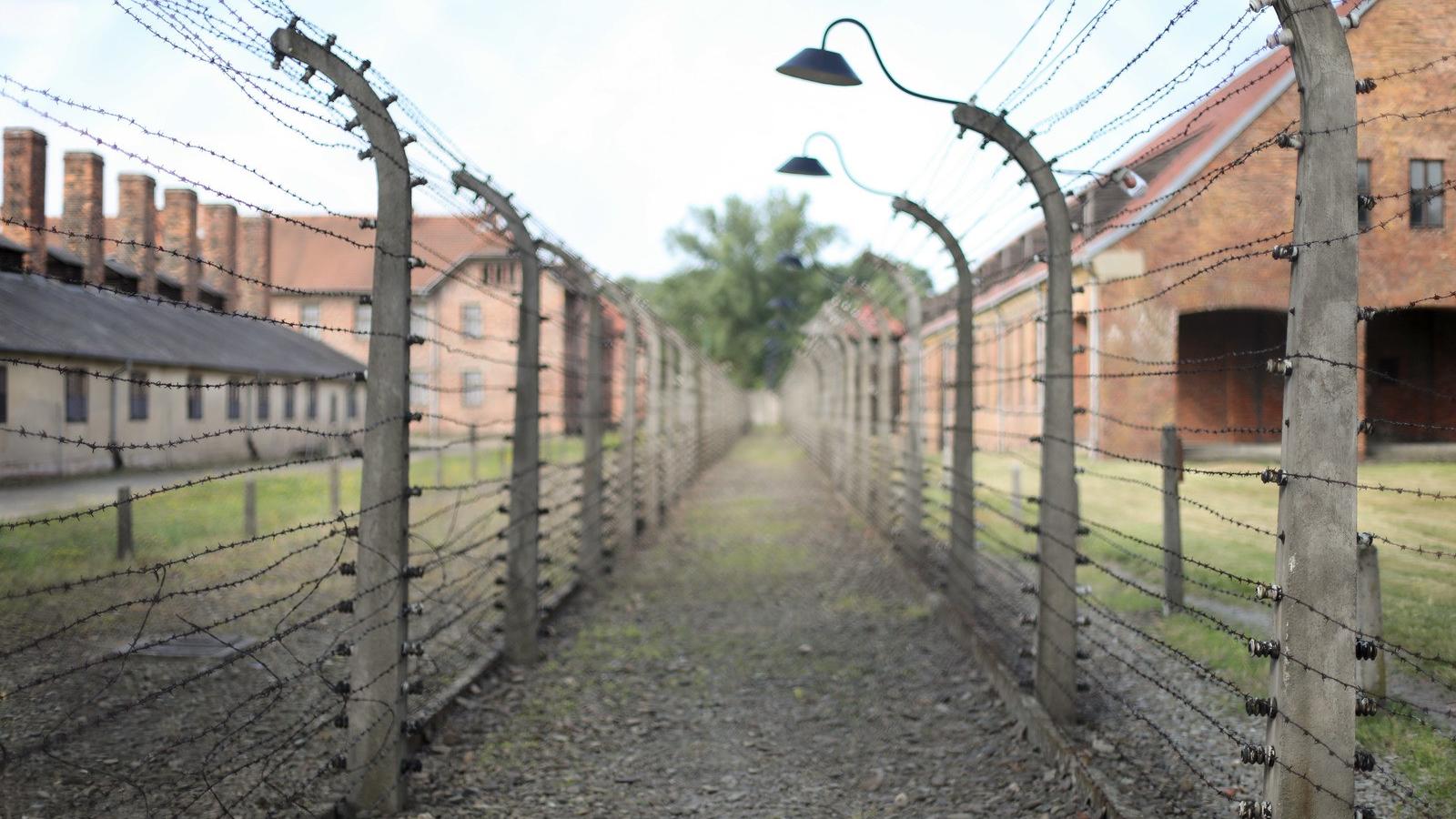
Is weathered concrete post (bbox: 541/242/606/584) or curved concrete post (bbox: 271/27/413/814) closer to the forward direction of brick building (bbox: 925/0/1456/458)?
the curved concrete post

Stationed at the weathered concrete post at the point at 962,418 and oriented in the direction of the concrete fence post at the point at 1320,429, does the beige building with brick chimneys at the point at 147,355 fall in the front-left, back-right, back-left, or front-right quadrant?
back-right
